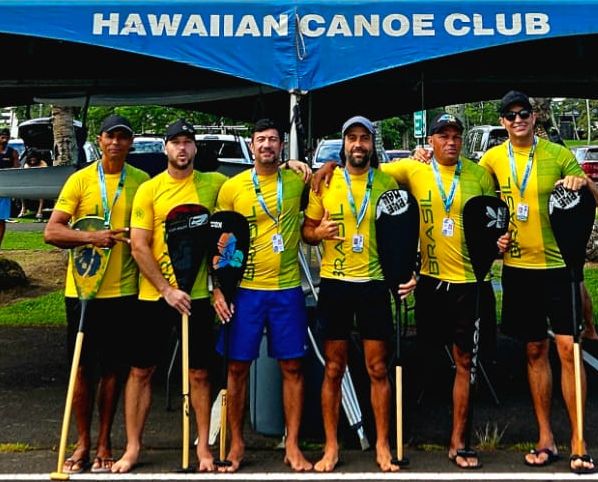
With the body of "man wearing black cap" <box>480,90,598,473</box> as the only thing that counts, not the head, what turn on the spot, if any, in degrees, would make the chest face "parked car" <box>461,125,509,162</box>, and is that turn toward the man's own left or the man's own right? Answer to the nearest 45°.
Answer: approximately 180°

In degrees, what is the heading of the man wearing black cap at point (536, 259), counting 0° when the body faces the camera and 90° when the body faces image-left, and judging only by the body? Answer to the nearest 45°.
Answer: approximately 0°

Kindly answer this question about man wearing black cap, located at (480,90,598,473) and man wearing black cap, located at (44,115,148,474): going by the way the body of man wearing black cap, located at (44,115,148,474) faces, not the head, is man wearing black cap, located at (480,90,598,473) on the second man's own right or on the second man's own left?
on the second man's own left

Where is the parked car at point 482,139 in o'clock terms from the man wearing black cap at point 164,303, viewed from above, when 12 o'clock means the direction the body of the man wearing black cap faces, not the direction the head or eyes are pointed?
The parked car is roughly at 7 o'clock from the man wearing black cap.

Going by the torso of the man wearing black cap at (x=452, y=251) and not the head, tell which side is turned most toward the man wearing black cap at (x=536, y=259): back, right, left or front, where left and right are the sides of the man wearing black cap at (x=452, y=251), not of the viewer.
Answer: left
